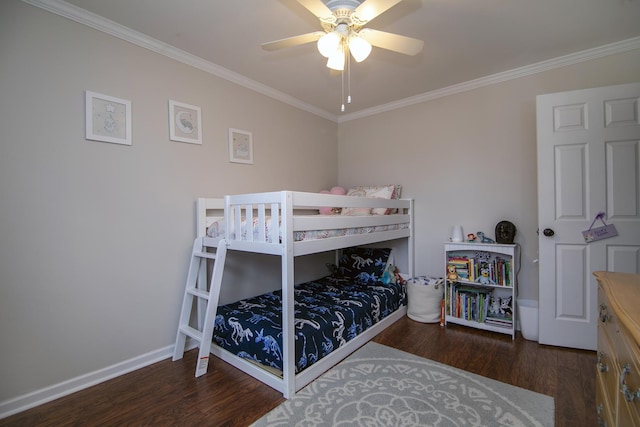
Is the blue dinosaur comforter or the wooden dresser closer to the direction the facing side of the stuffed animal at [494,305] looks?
the wooden dresser

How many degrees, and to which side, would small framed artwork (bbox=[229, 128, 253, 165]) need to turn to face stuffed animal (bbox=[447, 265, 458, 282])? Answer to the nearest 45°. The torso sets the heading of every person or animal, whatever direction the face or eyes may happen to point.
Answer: approximately 45° to its left

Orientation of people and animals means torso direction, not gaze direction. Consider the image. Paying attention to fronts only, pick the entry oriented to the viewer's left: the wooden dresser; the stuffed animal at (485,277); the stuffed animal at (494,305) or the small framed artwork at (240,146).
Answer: the wooden dresser

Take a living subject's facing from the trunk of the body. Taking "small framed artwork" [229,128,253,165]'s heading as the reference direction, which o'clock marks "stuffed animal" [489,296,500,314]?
The stuffed animal is roughly at 11 o'clock from the small framed artwork.

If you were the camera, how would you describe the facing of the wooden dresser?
facing to the left of the viewer

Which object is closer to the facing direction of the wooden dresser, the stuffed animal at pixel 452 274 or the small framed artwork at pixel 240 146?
the small framed artwork

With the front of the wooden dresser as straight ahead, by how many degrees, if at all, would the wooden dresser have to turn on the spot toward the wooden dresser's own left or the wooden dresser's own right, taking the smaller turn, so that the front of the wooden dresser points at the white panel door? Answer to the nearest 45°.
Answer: approximately 90° to the wooden dresser's own right

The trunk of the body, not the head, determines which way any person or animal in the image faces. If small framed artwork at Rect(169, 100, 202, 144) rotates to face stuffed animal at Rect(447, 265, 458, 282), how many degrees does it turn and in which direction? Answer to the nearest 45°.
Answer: approximately 45° to its left

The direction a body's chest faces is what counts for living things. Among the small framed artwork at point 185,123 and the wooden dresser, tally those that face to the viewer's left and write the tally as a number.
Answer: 1

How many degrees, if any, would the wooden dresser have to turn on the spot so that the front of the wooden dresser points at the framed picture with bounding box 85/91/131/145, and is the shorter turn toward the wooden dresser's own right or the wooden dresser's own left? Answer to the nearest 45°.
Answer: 0° — it already faces it

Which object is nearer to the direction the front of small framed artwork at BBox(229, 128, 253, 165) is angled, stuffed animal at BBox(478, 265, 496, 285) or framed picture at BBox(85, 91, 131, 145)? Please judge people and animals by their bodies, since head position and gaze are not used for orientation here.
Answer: the stuffed animal
